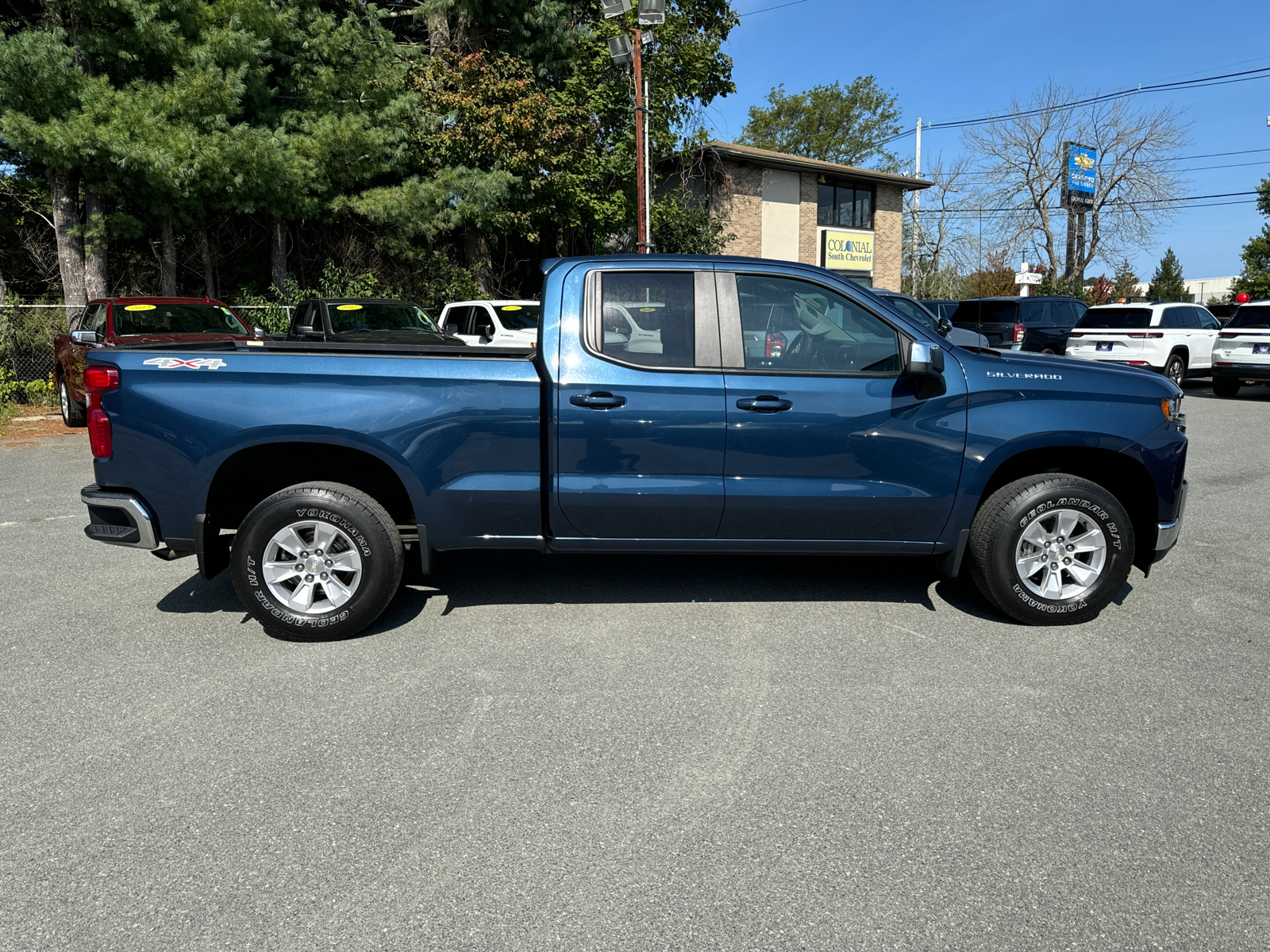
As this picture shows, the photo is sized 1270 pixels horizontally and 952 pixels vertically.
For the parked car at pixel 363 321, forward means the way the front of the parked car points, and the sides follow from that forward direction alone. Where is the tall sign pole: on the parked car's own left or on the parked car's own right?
on the parked car's own left

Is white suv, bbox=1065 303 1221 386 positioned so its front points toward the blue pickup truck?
no

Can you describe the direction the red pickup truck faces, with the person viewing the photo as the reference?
facing the viewer and to the right of the viewer

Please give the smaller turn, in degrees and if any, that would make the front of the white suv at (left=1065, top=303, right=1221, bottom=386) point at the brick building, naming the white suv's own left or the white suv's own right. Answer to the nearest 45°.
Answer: approximately 90° to the white suv's own left

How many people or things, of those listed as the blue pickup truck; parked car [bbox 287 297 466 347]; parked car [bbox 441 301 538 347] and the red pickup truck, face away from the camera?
0

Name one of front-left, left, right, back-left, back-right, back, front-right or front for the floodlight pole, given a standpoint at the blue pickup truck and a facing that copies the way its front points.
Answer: left

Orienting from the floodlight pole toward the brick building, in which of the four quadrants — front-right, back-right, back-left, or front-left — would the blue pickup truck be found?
back-right

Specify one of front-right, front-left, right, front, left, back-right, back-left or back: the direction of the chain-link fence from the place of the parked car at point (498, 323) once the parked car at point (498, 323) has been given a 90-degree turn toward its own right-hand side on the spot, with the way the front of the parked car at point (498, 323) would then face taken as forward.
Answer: front-right

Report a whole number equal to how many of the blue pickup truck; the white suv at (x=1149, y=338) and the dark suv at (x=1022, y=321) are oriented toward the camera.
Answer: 0

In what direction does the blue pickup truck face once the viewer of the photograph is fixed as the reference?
facing to the right of the viewer

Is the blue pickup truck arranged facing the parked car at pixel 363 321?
no

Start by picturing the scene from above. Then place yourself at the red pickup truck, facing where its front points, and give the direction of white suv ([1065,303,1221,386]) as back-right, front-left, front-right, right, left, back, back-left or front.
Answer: front-left

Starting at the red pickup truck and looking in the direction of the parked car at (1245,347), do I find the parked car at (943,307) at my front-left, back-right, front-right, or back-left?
front-left

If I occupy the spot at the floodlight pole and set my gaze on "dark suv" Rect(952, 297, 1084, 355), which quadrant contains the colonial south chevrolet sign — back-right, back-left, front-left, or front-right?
front-left

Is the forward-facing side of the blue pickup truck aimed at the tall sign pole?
no
